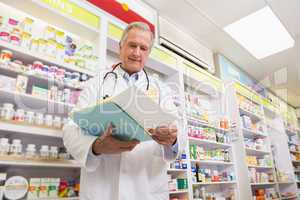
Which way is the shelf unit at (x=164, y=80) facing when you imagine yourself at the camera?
facing the viewer and to the right of the viewer

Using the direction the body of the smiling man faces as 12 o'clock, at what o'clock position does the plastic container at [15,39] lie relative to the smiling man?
The plastic container is roughly at 4 o'clock from the smiling man.

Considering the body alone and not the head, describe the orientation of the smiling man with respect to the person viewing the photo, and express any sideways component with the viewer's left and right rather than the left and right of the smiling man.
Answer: facing the viewer

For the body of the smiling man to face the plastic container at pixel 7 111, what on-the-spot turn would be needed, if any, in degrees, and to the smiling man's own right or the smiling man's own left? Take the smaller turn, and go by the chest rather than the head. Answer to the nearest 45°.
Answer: approximately 135° to the smiling man's own right

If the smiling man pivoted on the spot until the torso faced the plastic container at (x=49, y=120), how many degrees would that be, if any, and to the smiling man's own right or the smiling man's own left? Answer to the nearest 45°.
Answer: approximately 135° to the smiling man's own right
